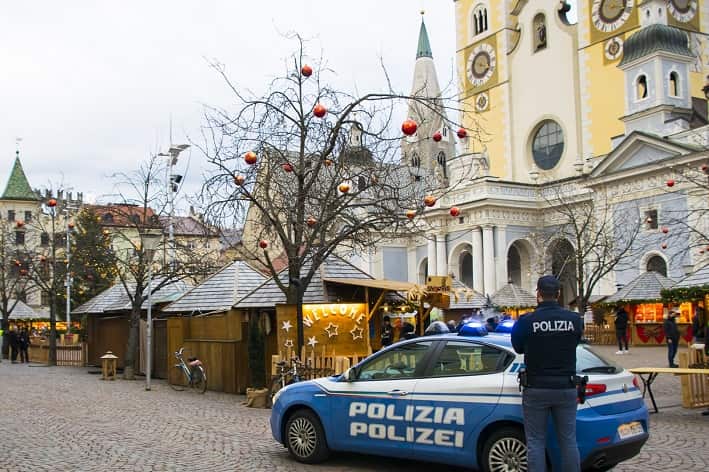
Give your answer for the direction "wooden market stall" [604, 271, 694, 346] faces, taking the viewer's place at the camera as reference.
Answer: facing the viewer

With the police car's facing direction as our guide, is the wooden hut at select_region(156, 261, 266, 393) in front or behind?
in front

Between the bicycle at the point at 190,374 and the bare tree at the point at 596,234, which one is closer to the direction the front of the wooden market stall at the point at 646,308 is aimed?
the bicycle

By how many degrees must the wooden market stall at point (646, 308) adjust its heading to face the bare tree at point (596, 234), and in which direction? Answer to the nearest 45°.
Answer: approximately 180°

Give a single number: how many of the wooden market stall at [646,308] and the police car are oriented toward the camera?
1

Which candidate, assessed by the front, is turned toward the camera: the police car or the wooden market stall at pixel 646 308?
the wooden market stall

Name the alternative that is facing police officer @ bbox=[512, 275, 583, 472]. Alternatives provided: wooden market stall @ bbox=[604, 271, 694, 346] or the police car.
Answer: the wooden market stall

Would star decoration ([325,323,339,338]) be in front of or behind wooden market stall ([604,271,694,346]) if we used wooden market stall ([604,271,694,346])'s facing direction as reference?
in front

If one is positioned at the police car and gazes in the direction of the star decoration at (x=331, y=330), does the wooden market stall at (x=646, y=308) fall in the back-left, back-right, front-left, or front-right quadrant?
front-right

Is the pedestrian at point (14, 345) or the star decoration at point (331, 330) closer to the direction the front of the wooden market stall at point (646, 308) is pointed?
the star decoration

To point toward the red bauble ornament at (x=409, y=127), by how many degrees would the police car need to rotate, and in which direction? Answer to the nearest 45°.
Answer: approximately 45° to its right

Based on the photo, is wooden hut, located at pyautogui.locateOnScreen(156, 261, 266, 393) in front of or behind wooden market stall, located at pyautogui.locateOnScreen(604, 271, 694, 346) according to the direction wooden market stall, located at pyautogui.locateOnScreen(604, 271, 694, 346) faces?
in front
